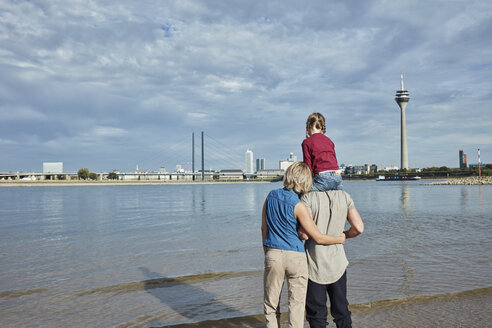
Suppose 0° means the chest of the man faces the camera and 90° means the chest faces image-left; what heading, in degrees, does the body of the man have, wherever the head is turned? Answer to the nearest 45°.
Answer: approximately 180°

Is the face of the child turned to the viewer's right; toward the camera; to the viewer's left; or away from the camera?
away from the camera
